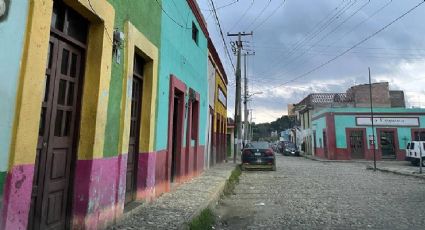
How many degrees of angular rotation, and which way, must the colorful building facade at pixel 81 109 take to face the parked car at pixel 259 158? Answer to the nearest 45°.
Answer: approximately 90° to its left

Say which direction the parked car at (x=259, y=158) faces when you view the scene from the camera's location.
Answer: facing away from the viewer

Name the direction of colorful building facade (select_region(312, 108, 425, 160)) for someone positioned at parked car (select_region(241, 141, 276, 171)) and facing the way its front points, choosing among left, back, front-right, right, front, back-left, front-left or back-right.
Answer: front-right

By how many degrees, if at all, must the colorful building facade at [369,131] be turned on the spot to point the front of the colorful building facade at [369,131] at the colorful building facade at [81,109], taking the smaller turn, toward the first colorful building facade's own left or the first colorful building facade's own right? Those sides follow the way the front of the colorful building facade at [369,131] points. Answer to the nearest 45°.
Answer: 0° — it already faces it

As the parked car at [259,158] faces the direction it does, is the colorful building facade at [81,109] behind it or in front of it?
behind

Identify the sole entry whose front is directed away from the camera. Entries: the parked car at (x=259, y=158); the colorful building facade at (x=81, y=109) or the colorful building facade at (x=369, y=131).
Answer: the parked car

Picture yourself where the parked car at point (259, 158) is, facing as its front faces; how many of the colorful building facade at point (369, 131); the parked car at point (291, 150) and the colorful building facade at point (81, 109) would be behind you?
1

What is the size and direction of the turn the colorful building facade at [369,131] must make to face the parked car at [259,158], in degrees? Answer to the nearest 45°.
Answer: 0° — it already faces it

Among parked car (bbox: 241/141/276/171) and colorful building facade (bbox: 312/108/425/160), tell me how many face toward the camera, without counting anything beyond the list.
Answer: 1

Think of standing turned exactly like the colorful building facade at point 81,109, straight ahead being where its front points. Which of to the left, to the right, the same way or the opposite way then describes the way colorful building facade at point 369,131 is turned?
to the right

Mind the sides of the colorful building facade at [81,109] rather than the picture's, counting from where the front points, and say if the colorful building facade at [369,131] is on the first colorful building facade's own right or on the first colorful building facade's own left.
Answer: on the first colorful building facade's own left

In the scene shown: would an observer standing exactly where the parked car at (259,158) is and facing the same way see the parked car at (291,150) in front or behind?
in front

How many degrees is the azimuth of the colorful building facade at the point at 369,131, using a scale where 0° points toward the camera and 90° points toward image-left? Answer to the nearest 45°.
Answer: approximately 0°

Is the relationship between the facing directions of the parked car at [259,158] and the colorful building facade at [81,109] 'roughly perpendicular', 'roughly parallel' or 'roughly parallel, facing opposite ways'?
roughly perpendicular
